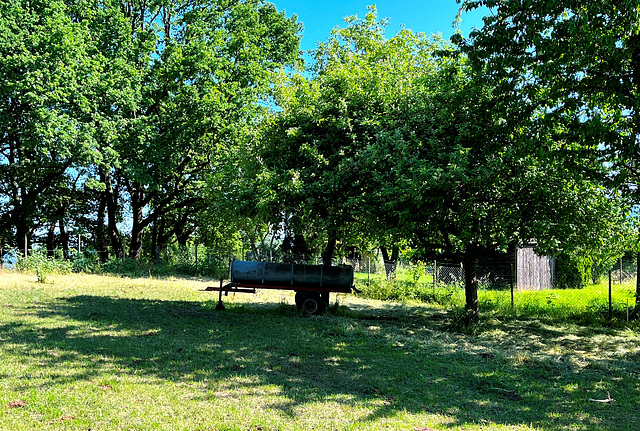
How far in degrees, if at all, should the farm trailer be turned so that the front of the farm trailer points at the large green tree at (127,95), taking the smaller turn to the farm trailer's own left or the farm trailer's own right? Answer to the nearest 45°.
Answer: approximately 45° to the farm trailer's own right

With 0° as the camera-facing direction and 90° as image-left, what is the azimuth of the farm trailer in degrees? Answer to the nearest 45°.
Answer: approximately 90°

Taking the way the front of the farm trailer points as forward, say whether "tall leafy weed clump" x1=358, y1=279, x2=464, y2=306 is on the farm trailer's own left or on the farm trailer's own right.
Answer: on the farm trailer's own right

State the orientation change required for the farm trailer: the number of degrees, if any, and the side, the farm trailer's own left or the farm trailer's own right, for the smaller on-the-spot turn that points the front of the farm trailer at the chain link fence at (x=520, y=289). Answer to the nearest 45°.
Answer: approximately 135° to the farm trailer's own right

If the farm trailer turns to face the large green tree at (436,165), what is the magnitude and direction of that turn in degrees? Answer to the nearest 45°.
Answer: approximately 135° to its left

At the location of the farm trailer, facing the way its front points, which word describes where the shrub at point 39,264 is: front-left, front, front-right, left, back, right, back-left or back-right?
front-right
